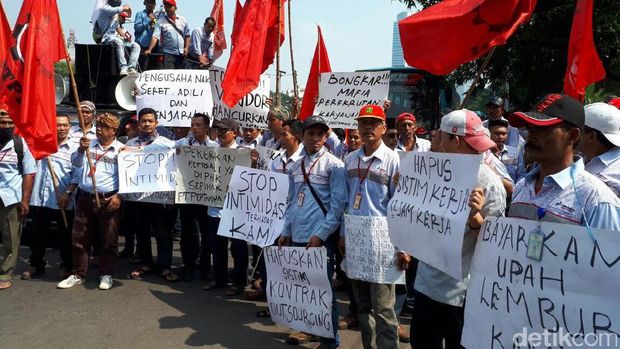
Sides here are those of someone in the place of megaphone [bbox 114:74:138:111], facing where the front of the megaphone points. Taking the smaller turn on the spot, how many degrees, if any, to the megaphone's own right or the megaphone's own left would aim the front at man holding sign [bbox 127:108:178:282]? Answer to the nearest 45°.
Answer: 0° — it already faces them

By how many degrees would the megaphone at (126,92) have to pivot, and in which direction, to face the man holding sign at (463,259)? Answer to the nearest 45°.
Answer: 0° — it already faces them

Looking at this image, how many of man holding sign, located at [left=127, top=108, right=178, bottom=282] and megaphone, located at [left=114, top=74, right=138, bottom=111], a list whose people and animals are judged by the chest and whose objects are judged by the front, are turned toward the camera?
2

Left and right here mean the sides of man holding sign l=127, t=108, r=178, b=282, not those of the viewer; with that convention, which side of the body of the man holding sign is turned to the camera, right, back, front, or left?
front

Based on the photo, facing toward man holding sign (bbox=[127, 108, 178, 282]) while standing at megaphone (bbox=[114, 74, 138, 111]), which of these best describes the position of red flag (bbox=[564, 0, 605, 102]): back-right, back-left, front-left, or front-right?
front-left

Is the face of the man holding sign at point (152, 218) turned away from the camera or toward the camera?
toward the camera

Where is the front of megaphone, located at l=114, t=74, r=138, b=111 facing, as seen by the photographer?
facing the viewer

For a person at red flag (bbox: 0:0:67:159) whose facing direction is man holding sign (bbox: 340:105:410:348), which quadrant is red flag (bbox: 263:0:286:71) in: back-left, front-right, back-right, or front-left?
front-left

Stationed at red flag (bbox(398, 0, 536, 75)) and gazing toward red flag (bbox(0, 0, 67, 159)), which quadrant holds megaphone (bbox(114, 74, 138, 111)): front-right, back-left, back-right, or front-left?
front-right

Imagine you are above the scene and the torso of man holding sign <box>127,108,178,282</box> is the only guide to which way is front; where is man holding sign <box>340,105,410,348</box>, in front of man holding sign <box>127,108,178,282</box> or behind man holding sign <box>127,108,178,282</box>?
in front

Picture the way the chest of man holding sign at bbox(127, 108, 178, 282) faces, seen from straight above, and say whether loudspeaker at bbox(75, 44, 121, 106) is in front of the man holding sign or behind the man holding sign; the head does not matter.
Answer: behind

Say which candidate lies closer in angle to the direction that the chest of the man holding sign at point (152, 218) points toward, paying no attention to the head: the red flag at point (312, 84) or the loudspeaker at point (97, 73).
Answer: the red flag

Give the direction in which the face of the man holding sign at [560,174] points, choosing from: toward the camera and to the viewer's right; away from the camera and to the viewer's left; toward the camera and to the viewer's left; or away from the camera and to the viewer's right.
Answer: toward the camera and to the viewer's left

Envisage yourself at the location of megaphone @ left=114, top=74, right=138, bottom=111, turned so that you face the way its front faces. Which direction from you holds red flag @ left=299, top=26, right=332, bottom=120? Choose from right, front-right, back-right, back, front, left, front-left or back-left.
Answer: front-left

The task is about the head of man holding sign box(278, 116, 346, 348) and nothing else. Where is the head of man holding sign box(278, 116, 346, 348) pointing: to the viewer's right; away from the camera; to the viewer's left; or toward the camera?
toward the camera

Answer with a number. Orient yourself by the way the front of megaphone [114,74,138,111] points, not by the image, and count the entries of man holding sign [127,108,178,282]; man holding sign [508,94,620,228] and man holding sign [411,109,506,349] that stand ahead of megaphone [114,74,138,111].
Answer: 3
